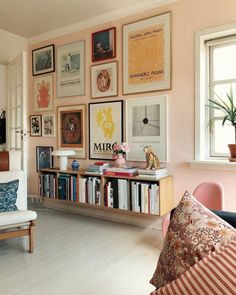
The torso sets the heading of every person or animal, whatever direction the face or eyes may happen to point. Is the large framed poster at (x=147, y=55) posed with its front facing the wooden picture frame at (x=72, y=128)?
no

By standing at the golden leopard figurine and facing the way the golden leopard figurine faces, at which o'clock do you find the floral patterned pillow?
The floral patterned pillow is roughly at 9 o'clock from the golden leopard figurine.

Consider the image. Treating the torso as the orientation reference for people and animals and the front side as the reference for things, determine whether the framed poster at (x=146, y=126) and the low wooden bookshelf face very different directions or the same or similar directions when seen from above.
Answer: same or similar directions

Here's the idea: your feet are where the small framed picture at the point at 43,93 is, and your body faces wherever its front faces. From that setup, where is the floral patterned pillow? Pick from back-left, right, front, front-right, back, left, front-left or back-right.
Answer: front-left

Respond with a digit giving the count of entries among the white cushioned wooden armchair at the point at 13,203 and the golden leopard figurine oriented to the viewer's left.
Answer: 1

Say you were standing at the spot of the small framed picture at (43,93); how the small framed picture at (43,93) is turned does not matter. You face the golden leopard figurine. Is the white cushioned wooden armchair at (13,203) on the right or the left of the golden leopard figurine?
right

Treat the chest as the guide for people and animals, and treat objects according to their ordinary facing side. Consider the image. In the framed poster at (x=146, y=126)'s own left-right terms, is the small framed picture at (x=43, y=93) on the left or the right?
on its right

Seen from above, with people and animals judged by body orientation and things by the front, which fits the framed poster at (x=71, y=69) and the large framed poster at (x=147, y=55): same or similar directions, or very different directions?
same or similar directions

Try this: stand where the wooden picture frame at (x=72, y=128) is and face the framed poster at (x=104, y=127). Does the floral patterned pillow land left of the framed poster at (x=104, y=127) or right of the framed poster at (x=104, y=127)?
right

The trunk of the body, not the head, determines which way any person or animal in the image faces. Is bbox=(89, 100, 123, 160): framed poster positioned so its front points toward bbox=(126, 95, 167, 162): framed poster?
no

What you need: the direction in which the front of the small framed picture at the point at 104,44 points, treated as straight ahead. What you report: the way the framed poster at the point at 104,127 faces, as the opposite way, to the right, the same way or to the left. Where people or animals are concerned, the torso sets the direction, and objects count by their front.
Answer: the same way

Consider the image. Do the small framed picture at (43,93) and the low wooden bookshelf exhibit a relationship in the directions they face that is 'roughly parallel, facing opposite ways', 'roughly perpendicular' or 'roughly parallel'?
roughly parallel

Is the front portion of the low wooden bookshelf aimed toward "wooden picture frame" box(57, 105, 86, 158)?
no

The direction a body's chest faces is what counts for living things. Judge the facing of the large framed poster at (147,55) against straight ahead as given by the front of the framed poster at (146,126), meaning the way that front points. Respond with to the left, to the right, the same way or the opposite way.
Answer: the same way

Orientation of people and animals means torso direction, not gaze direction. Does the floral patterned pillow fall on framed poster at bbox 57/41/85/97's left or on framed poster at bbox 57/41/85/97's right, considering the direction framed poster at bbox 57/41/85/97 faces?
on its left

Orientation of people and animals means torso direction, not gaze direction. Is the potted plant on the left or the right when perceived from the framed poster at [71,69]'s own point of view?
on its left

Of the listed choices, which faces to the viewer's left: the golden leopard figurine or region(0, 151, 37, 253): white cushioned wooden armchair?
the golden leopard figurine

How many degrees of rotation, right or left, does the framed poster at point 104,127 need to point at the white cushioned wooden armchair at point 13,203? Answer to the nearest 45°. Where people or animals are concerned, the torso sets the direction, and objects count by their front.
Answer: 0° — it already faces it

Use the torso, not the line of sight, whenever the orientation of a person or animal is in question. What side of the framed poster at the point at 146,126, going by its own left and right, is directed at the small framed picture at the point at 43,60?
right
